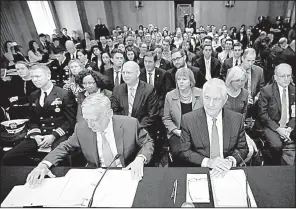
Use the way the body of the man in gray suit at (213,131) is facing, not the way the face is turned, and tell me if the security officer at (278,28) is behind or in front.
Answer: behind

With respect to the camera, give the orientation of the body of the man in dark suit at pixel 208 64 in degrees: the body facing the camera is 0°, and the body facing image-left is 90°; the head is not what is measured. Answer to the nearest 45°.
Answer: approximately 0°

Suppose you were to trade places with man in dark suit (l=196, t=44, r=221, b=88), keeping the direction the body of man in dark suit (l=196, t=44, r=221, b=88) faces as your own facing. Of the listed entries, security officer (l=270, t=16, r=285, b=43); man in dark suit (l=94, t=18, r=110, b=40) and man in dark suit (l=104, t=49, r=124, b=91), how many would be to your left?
1

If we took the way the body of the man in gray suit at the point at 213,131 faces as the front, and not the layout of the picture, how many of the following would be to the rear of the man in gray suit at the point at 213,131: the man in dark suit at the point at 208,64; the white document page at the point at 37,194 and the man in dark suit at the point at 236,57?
2

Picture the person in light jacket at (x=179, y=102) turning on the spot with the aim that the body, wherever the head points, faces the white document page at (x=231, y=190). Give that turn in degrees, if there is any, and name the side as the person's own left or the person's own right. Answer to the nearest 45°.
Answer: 0° — they already face it

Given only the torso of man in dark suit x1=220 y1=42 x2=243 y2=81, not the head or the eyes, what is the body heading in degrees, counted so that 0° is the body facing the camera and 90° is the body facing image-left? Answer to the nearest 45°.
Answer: approximately 0°

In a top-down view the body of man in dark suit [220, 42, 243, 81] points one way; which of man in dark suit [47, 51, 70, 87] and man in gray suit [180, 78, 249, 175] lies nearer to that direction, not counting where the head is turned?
the man in gray suit

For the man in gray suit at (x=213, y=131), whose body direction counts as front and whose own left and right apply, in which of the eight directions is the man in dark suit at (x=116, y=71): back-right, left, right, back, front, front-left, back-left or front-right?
back-right
